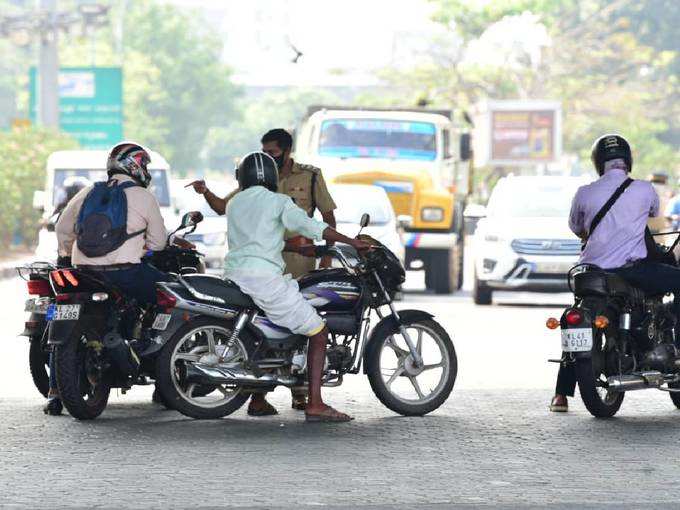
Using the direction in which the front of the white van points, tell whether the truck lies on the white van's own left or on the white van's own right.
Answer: on the white van's own left

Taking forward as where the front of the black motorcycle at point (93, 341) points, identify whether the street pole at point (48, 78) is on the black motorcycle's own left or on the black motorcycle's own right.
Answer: on the black motorcycle's own left

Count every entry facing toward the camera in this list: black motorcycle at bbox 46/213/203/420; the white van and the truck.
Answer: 2

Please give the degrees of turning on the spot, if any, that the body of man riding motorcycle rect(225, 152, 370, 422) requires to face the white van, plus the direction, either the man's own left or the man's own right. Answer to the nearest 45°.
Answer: approximately 45° to the man's own left

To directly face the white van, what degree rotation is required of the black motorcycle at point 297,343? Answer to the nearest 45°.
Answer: approximately 90° to its left

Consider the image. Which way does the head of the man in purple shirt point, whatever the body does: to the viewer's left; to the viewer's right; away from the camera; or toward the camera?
away from the camera

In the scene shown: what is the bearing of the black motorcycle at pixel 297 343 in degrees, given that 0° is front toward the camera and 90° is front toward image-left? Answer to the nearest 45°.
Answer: approximately 270°

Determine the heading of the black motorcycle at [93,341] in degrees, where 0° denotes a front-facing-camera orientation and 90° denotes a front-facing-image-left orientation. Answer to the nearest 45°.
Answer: approximately 225°

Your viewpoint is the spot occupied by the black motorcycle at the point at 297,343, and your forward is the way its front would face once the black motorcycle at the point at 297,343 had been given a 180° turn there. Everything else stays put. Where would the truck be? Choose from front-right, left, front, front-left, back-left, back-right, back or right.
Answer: right

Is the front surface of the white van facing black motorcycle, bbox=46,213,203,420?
yes

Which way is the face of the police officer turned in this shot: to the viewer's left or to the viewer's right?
to the viewer's left

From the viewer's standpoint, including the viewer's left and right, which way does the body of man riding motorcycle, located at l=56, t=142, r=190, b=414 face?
facing away from the viewer and to the right of the viewer

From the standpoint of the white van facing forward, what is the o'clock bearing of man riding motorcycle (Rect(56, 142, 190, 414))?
The man riding motorcycle is roughly at 12 o'clock from the white van.
